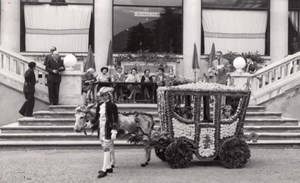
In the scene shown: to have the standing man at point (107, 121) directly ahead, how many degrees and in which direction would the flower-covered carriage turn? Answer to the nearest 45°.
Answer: approximately 45° to its left

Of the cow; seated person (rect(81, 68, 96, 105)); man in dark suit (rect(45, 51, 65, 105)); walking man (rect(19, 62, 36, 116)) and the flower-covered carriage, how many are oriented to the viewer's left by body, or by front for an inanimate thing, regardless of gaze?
2

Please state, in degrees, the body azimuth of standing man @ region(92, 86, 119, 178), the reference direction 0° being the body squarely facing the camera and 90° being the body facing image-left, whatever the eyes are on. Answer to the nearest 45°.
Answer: approximately 45°

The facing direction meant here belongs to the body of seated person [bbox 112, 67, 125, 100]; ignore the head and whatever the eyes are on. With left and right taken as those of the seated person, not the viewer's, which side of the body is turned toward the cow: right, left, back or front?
front

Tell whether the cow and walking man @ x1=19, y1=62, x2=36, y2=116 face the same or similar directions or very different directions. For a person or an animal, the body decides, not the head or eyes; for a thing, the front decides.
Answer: very different directions

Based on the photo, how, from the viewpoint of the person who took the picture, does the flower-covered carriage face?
facing to the left of the viewer

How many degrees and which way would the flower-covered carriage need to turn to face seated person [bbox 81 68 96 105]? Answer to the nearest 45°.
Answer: approximately 45° to its right

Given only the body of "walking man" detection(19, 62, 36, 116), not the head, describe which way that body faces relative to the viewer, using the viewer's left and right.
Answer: facing to the right of the viewer

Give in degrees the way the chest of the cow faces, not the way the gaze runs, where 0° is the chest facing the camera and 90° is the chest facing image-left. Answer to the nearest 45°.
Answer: approximately 90°

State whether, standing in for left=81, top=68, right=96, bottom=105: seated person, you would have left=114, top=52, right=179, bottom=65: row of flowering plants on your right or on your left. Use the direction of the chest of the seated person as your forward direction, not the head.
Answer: on your left

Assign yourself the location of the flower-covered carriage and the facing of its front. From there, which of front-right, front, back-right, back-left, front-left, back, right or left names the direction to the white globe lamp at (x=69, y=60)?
front-right
